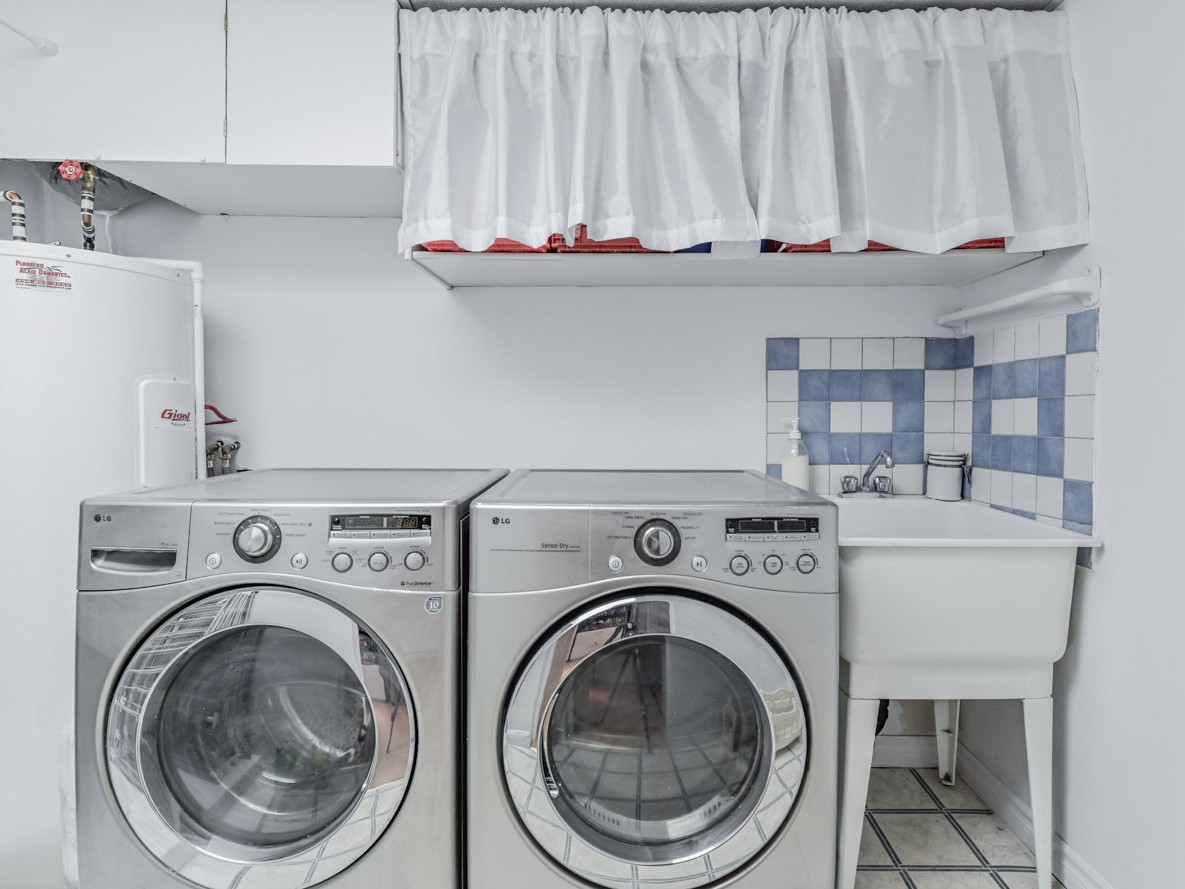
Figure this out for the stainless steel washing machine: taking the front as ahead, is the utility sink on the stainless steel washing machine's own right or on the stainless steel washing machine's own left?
on the stainless steel washing machine's own left

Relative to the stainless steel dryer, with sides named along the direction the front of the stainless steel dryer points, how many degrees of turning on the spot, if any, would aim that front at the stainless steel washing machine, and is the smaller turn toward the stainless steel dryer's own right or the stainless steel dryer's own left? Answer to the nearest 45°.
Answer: approximately 90° to the stainless steel dryer's own right

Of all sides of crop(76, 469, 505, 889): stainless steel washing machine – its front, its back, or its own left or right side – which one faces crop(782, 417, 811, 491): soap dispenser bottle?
left

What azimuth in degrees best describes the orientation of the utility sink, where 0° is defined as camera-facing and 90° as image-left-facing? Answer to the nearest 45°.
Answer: approximately 0°

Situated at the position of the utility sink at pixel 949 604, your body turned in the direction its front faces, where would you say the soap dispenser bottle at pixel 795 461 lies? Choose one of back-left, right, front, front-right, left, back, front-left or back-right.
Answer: back-right

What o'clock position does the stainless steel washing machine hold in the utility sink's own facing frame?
The stainless steel washing machine is roughly at 2 o'clock from the utility sink.

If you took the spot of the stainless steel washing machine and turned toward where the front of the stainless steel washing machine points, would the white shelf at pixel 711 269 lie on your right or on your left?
on your left

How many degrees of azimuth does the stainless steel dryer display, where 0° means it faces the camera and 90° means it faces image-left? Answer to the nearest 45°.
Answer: approximately 0°
